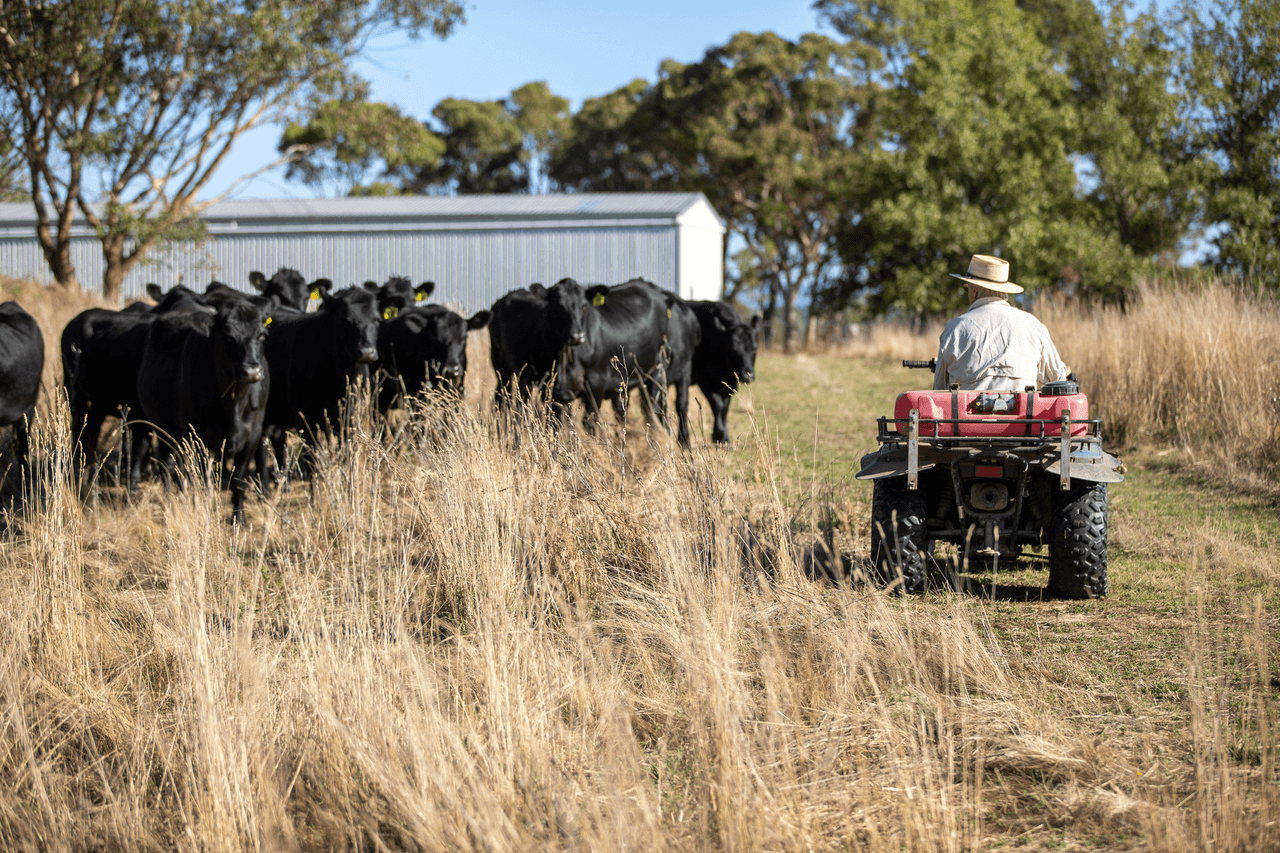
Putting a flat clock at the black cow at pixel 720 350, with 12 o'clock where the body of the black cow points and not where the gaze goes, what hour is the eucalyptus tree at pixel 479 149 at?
The eucalyptus tree is roughly at 7 o'clock from the black cow.

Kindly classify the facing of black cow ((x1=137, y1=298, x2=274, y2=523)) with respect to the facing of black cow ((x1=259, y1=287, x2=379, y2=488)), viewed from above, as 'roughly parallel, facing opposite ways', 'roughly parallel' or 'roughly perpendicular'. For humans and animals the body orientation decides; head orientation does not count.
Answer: roughly parallel

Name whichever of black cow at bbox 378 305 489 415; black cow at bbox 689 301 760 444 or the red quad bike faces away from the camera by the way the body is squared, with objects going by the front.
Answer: the red quad bike

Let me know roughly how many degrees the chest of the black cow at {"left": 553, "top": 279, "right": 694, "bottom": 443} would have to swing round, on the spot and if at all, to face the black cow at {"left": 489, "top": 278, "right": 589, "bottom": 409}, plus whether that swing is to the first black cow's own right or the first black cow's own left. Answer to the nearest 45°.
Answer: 0° — it already faces it

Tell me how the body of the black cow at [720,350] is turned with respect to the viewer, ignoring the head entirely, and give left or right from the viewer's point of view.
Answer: facing the viewer and to the right of the viewer

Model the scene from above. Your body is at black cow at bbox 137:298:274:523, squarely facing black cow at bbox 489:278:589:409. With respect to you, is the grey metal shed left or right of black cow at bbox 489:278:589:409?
left

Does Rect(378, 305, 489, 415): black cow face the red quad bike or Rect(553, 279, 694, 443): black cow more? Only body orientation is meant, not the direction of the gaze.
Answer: the red quad bike

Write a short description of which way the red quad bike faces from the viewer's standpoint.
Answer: facing away from the viewer

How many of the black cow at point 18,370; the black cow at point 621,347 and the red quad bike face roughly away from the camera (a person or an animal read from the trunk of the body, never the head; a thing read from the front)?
1

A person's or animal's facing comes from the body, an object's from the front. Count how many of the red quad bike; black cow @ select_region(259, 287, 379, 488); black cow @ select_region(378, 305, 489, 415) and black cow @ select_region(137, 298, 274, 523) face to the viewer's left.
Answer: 0

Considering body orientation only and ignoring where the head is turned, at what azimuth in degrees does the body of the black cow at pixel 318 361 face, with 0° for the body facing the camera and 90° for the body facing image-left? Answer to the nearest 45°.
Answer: approximately 315°

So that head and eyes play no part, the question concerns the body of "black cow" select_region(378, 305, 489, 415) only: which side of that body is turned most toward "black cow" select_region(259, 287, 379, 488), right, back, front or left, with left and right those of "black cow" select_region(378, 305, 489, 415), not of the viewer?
right

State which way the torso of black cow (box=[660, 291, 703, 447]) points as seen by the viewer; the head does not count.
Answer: to the viewer's left

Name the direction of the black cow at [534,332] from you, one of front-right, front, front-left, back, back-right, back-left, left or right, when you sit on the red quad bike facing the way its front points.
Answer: front-left
